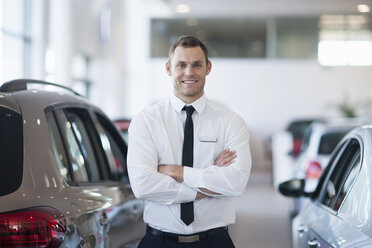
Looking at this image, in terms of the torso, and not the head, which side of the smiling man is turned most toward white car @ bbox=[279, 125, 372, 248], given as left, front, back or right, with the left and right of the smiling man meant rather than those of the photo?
left

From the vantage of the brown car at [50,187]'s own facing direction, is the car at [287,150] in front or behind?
in front

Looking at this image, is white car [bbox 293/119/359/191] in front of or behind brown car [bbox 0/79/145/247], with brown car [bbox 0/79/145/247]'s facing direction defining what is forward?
in front

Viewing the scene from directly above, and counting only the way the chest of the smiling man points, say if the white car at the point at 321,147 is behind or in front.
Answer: behind

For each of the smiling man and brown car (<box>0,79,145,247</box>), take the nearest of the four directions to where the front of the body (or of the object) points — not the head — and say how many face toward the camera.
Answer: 1

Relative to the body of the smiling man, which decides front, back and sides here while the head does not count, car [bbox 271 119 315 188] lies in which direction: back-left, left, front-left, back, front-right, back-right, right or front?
back

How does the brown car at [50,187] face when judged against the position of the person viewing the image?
facing away from the viewer and to the right of the viewer

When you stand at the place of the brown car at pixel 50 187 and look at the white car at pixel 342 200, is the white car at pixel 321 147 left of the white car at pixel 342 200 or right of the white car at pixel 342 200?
left
